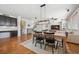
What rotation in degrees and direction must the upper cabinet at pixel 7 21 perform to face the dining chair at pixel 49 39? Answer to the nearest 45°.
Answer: approximately 45° to its left

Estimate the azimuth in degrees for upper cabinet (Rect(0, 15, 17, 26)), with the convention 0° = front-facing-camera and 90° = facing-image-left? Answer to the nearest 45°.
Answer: approximately 315°
